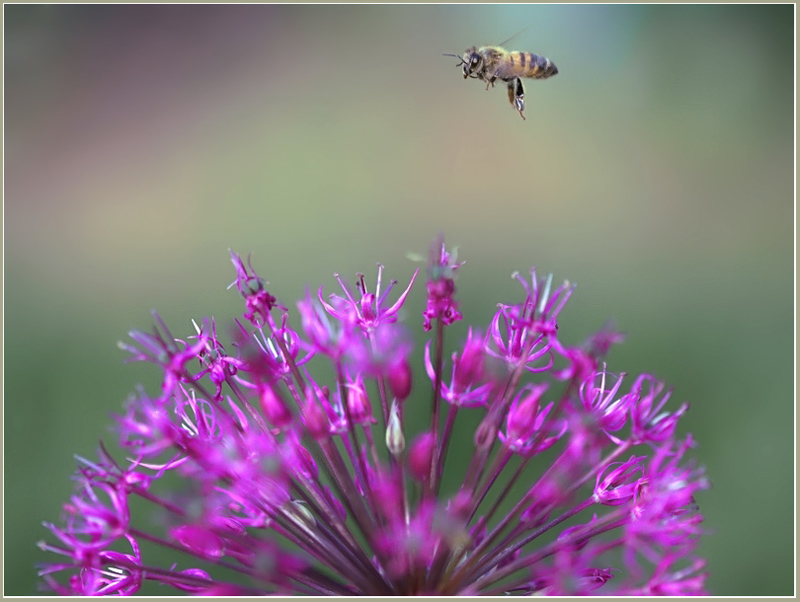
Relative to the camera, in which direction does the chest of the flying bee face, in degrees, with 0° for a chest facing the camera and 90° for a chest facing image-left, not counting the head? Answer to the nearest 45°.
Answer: approximately 90°

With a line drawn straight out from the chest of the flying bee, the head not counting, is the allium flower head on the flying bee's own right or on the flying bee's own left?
on the flying bee's own left
